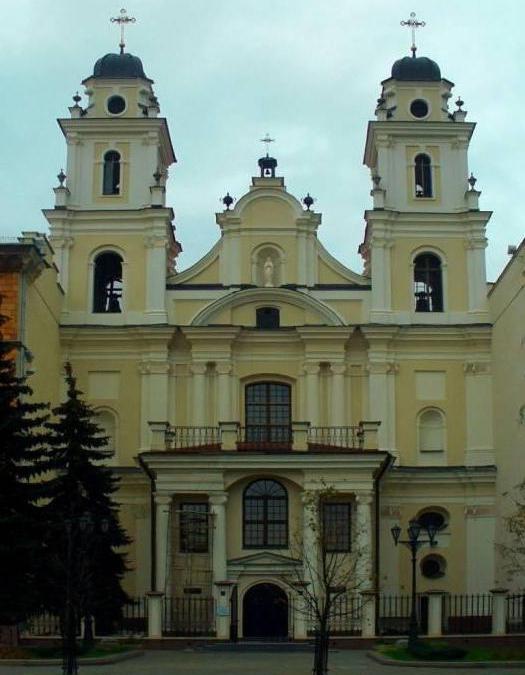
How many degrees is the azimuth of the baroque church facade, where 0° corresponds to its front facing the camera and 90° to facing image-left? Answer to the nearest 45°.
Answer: approximately 0°

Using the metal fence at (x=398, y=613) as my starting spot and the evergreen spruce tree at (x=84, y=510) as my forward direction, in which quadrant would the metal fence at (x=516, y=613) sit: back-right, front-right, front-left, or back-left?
back-left

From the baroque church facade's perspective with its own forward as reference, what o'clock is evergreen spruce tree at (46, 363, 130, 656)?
The evergreen spruce tree is roughly at 1 o'clock from the baroque church facade.

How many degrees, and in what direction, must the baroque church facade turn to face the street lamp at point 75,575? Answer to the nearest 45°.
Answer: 0° — it already faces it
